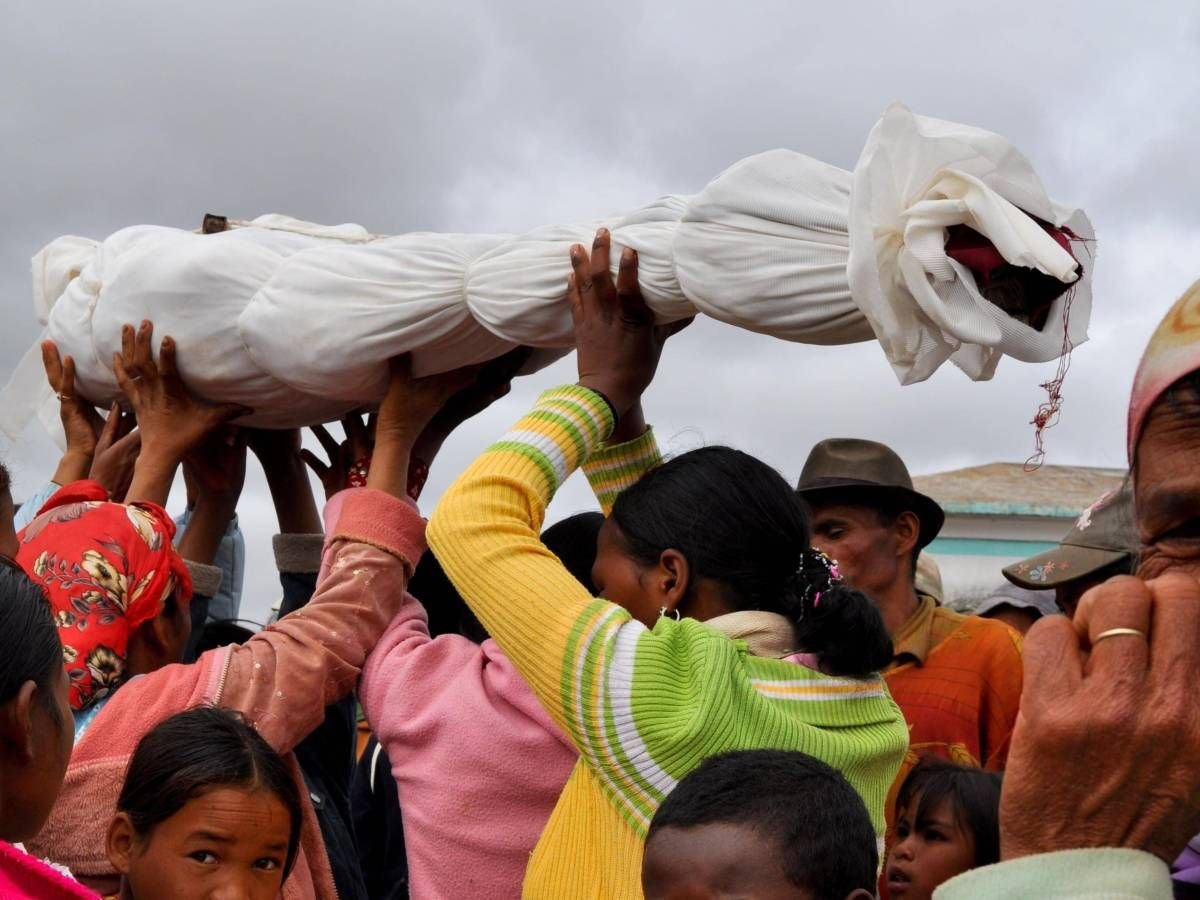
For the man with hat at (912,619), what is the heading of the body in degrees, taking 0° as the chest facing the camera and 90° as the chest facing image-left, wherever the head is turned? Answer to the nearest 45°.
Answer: approximately 45°

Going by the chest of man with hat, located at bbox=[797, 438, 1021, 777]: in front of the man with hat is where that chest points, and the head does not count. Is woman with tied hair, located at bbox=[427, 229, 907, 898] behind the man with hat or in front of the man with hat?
in front

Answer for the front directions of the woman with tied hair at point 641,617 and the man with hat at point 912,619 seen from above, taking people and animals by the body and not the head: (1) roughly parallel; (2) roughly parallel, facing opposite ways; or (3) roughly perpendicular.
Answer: roughly perpendicular
